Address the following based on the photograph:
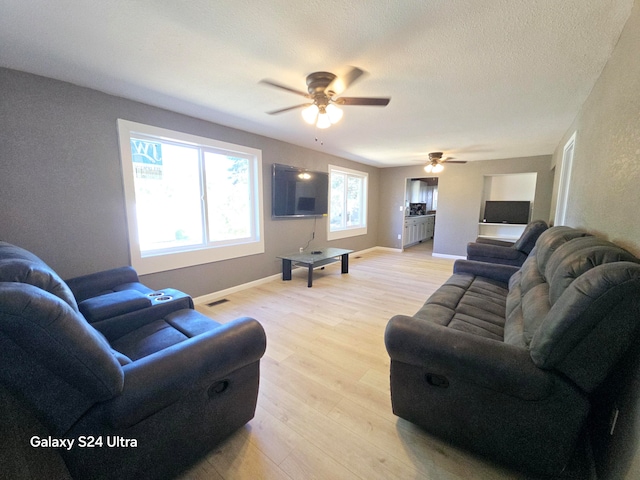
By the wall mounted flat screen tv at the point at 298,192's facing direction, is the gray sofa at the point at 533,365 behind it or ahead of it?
ahead

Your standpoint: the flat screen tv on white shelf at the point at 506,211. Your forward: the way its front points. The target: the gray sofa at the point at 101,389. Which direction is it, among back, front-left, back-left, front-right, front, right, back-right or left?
front

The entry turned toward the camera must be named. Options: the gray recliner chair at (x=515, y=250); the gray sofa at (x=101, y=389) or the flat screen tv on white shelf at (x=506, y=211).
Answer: the flat screen tv on white shelf

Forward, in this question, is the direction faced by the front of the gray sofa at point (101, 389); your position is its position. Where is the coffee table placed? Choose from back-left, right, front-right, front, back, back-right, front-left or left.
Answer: front

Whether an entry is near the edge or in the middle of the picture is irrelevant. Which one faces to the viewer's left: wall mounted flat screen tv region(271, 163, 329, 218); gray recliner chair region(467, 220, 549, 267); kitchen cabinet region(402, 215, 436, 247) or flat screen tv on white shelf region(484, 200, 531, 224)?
the gray recliner chair

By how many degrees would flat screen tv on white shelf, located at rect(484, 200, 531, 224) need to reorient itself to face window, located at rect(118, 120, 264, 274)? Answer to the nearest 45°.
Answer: approximately 45° to its right

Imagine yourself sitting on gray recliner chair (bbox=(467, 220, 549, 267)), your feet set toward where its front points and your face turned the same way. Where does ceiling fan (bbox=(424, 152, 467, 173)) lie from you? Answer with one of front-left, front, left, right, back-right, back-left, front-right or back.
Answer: front-right

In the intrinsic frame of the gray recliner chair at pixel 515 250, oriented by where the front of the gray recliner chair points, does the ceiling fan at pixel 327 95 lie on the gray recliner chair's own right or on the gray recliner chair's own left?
on the gray recliner chair's own left

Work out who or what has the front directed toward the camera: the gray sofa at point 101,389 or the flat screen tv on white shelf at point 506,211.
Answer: the flat screen tv on white shelf

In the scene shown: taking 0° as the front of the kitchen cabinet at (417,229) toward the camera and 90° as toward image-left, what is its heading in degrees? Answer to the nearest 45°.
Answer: approximately 315°

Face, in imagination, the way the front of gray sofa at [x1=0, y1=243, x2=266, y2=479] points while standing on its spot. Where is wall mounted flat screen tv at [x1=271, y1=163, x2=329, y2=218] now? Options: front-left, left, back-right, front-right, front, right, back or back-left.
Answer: front

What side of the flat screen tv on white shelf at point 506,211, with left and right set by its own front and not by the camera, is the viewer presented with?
front

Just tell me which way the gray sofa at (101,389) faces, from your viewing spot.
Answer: facing away from the viewer and to the right of the viewer

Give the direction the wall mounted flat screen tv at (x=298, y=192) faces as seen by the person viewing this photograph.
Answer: facing the viewer and to the right of the viewer

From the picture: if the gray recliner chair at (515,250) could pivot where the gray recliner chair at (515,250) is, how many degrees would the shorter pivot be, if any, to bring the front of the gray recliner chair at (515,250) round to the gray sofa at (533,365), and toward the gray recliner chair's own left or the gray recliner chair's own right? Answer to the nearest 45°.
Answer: approximately 90° to the gray recliner chair's own left
